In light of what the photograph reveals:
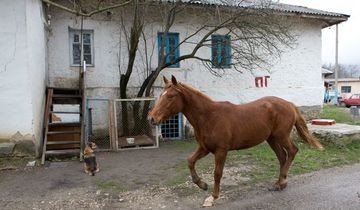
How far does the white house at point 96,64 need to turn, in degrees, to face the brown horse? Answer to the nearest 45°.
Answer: approximately 45° to its left

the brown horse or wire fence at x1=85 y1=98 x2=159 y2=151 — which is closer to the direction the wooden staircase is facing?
the brown horse

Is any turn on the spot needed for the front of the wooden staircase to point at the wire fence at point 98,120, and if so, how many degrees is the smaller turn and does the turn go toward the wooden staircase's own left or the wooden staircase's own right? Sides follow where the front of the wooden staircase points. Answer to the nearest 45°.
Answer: approximately 135° to the wooden staircase's own left

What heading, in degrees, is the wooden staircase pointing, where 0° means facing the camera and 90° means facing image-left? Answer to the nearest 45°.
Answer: approximately 0°

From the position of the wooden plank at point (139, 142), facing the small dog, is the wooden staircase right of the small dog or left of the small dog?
right
